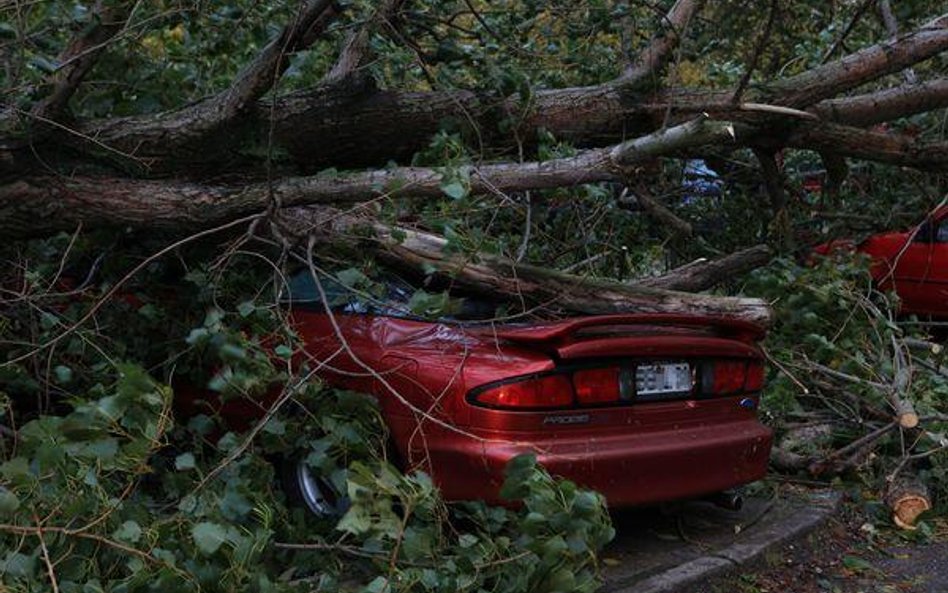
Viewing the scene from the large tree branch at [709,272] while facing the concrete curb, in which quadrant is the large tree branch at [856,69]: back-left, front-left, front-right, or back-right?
back-left

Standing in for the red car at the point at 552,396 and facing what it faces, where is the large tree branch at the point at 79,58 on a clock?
The large tree branch is roughly at 11 o'clock from the red car.

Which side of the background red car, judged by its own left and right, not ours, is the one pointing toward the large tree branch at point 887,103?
left

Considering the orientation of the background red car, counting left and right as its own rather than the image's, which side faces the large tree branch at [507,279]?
left

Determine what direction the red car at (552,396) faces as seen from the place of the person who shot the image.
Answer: facing away from the viewer and to the left of the viewer

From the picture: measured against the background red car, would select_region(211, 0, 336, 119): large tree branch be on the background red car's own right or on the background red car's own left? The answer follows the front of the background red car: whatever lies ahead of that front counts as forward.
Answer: on the background red car's own left

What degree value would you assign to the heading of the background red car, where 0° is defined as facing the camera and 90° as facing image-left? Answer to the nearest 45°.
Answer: approximately 90°
